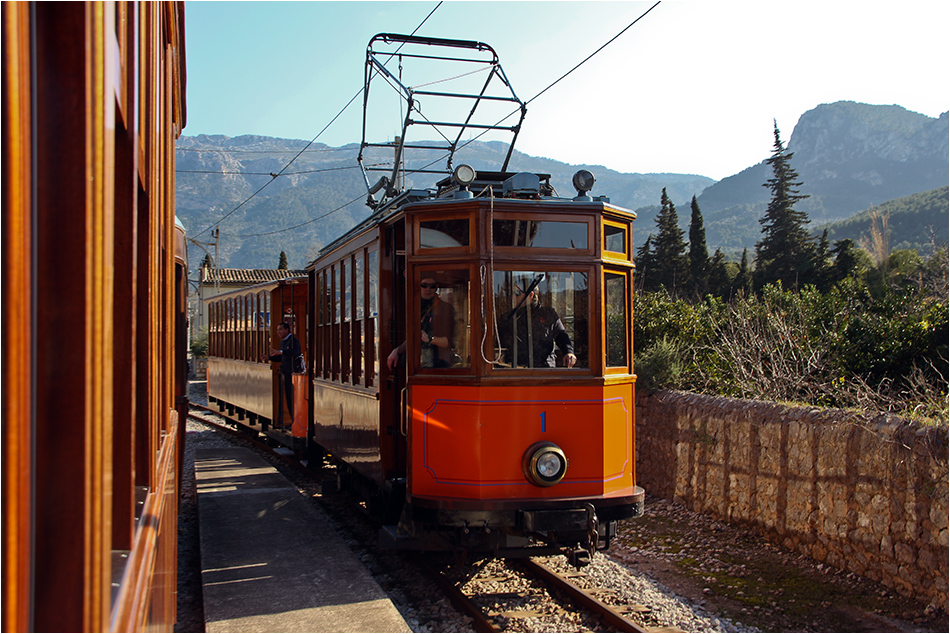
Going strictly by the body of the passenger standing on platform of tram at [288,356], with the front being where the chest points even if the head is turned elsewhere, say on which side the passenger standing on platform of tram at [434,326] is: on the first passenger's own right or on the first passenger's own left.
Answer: on the first passenger's own left

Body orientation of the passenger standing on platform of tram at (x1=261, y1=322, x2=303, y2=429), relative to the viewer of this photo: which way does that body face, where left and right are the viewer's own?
facing the viewer and to the left of the viewer

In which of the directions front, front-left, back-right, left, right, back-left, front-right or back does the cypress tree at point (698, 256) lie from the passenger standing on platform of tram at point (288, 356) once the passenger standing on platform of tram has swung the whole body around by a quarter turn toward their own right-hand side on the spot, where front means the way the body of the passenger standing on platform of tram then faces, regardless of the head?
right

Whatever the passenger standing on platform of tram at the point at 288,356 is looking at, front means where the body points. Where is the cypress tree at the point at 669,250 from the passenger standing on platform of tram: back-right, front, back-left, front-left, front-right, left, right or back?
back

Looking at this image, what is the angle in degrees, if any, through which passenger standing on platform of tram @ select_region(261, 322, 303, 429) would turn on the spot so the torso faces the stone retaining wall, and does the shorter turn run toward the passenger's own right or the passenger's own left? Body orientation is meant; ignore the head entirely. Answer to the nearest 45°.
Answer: approximately 90° to the passenger's own left

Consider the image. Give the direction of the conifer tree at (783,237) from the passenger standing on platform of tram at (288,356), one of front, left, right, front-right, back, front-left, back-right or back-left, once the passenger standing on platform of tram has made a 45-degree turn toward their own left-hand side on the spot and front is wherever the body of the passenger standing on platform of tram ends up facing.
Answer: back-left

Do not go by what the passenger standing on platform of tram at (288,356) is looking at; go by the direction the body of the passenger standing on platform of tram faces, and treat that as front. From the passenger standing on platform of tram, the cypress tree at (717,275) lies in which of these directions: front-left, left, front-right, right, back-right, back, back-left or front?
back

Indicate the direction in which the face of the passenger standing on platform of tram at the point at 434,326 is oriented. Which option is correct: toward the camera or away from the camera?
toward the camera

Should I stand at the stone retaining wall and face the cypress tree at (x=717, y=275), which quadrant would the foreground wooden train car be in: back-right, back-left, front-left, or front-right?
back-left

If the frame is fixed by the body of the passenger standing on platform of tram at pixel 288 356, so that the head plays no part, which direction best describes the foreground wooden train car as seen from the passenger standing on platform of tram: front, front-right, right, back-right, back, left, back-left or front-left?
front-left
